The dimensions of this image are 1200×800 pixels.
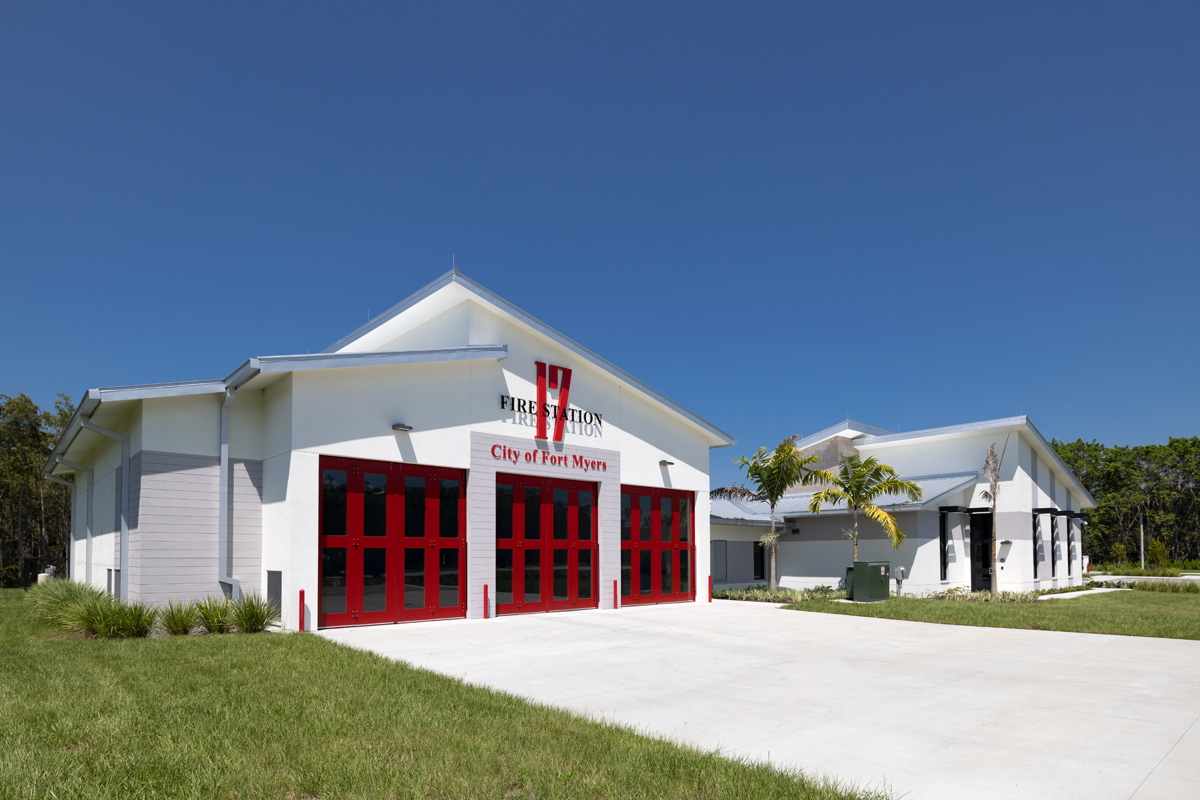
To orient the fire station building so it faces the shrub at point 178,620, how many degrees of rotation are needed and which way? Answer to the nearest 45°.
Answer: approximately 90° to its right

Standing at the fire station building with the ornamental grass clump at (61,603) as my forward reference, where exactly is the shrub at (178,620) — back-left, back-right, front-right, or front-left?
front-left

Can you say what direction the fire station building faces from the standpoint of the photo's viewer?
facing the viewer and to the right of the viewer

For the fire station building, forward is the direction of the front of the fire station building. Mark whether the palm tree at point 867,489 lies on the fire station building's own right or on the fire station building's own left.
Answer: on the fire station building's own left

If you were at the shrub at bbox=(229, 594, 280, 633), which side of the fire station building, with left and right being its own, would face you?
right
